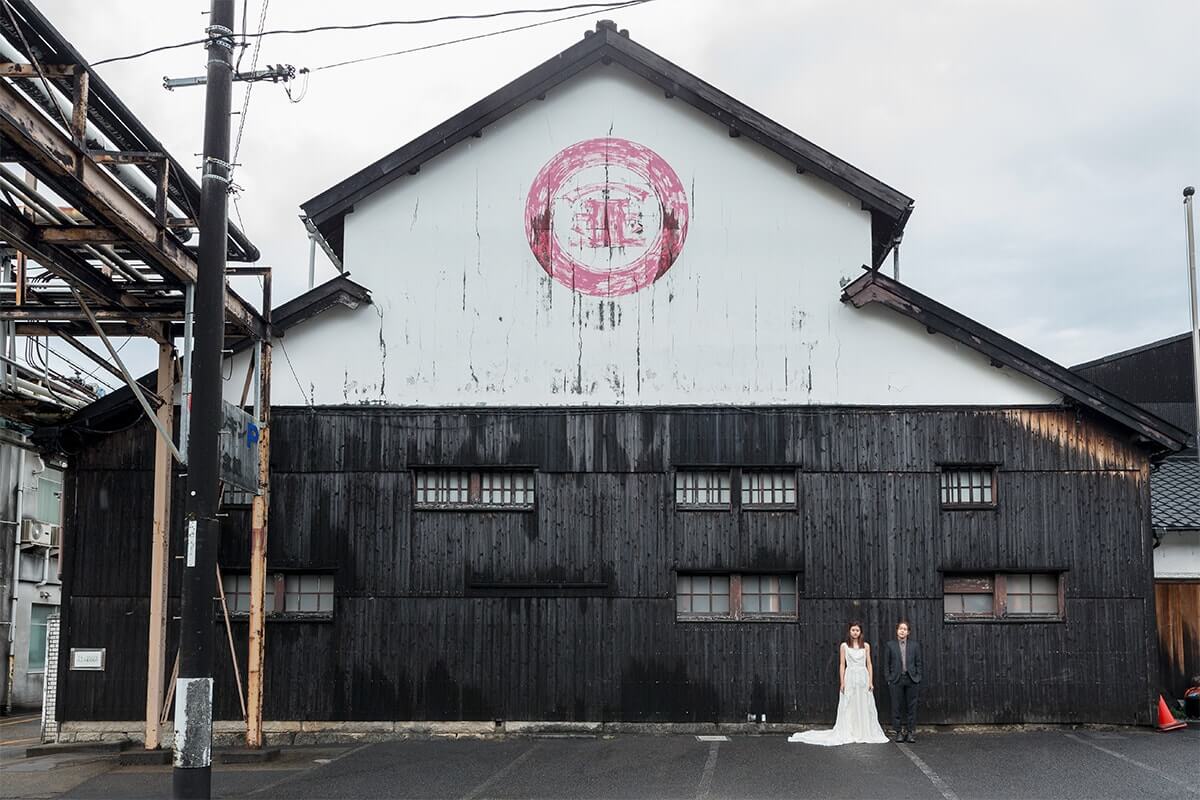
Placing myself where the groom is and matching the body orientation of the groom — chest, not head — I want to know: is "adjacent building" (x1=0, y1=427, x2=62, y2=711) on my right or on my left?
on my right

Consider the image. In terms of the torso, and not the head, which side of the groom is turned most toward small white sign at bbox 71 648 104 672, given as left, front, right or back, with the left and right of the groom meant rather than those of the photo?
right

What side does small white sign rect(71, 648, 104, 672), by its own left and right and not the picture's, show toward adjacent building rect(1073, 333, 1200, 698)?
left

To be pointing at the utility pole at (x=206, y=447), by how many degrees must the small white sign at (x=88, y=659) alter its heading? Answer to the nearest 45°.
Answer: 0° — it already faces it

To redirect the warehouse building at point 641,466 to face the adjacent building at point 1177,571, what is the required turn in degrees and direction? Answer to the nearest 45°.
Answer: approximately 90° to its left

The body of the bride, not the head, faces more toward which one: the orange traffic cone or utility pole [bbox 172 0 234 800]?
the utility pole

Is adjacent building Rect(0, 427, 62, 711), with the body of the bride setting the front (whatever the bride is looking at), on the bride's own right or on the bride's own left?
on the bride's own right

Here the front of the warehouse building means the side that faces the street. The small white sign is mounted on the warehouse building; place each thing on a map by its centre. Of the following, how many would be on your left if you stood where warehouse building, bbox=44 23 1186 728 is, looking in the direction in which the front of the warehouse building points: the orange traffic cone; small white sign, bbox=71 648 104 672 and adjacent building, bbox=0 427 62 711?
1

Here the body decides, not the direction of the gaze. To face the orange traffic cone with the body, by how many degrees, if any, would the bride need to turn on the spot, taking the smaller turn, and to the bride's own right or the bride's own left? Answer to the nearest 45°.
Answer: approximately 90° to the bride's own left
